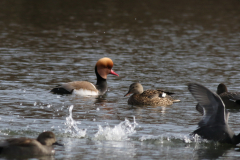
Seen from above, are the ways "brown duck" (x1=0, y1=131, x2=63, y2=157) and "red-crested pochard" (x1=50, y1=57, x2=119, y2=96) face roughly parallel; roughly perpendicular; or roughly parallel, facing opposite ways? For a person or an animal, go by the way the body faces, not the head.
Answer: roughly parallel

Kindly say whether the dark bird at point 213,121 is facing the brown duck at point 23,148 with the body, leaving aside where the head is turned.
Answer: no

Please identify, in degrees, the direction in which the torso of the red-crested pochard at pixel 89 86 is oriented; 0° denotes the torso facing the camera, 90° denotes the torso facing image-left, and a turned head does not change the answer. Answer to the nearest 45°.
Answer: approximately 270°

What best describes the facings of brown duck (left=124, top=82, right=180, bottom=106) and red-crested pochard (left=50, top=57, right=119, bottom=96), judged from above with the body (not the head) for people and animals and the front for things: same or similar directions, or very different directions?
very different directions

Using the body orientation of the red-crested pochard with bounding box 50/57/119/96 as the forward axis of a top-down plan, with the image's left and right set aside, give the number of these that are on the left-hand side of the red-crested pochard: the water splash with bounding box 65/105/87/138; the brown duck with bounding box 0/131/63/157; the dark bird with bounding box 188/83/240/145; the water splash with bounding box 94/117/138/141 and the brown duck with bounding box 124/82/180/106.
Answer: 0

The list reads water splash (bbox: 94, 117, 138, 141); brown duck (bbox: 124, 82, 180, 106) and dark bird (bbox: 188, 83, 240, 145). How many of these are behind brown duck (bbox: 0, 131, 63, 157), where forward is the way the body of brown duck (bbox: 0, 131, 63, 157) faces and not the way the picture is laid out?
0

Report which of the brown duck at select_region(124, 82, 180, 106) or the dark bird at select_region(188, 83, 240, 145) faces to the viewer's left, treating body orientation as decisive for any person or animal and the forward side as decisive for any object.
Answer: the brown duck

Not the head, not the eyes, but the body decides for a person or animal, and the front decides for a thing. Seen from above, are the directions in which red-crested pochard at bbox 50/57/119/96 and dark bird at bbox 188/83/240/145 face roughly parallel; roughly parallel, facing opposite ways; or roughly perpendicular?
roughly parallel

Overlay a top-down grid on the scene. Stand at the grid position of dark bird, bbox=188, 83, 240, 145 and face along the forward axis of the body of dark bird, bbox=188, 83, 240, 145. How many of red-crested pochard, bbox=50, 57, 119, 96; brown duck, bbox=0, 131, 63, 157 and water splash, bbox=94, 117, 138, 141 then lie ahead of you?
0

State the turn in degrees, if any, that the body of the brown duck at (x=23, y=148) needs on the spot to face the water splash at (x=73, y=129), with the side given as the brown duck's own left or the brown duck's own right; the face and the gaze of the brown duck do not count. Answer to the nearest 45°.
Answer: approximately 45° to the brown duck's own left

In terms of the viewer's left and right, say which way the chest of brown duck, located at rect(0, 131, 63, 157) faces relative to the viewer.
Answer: facing to the right of the viewer

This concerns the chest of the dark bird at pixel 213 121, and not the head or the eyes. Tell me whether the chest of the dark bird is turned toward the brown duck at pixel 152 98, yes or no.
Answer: no

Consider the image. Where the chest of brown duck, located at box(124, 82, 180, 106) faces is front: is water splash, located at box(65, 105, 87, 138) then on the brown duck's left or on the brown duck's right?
on the brown duck's left

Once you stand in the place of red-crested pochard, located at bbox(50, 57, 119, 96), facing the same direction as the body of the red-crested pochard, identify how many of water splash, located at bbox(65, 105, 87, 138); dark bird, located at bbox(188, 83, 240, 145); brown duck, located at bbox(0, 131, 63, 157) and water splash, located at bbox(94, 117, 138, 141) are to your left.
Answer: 0

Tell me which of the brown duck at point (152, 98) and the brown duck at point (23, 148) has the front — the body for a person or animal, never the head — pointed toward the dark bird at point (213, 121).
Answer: the brown duck at point (23, 148)

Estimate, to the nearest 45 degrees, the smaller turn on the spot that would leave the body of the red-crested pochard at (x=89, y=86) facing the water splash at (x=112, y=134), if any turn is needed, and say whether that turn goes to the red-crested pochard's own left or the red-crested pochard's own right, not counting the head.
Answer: approximately 90° to the red-crested pochard's own right

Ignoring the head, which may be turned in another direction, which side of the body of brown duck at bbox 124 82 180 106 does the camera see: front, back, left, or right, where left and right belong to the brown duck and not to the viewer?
left
